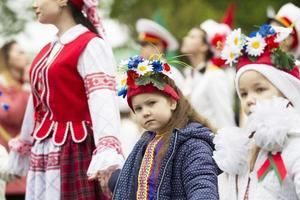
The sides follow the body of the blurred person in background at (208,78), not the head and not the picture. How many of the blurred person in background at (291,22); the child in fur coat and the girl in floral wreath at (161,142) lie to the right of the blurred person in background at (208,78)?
0

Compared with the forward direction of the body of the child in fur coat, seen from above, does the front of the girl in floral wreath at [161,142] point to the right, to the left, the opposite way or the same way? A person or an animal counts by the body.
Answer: the same way

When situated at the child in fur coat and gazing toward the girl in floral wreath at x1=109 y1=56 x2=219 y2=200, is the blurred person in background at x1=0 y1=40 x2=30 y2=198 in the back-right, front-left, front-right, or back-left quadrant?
front-right

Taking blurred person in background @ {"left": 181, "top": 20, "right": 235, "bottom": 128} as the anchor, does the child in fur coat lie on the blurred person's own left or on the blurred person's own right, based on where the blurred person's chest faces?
on the blurred person's own left

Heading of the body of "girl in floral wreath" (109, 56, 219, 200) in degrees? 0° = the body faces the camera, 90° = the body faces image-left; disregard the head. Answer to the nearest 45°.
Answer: approximately 45°

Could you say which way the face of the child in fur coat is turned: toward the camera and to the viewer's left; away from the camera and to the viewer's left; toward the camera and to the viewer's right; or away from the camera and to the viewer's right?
toward the camera and to the viewer's left

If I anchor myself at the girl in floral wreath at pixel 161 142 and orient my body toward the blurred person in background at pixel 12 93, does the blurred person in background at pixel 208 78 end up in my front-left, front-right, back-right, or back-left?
front-right

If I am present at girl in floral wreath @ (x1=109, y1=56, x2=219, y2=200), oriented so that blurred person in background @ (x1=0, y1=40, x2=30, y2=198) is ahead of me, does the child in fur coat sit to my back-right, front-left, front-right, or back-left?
back-right
